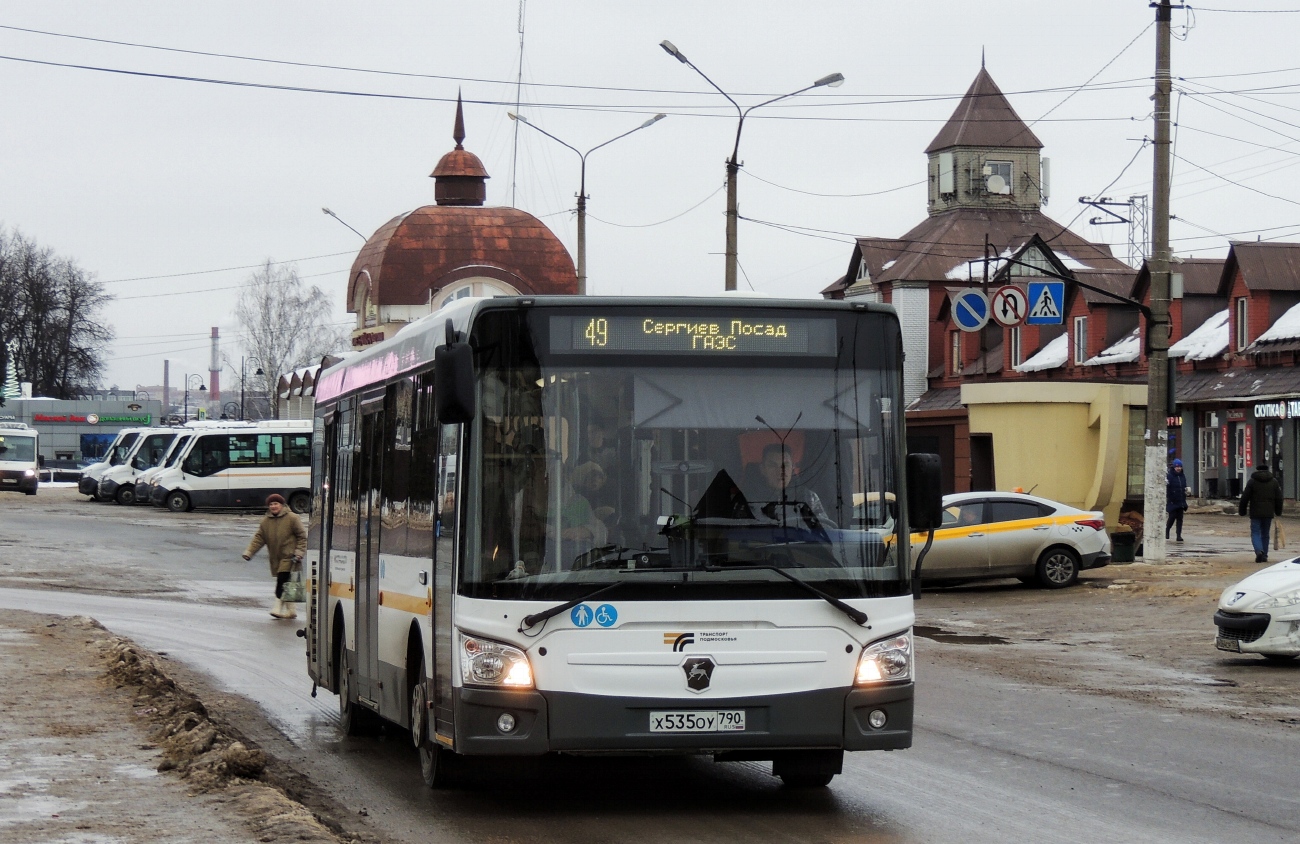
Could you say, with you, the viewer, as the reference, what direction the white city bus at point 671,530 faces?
facing the viewer

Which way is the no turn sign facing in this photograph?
toward the camera

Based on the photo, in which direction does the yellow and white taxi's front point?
to the viewer's left

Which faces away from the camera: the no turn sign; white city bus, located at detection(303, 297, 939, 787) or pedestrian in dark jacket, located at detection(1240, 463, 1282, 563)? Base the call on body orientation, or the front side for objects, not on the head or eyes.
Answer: the pedestrian in dark jacket

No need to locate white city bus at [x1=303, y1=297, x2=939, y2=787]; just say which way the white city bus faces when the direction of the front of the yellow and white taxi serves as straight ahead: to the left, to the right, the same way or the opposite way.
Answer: to the left

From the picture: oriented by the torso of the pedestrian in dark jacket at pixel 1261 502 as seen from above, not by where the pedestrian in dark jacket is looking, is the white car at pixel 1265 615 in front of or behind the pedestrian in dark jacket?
behind

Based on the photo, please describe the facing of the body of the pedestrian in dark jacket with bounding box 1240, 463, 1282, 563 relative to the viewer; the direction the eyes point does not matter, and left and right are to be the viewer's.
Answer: facing away from the viewer

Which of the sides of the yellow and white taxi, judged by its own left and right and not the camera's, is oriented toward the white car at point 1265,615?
left

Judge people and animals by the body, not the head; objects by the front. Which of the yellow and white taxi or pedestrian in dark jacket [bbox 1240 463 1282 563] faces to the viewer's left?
the yellow and white taxi

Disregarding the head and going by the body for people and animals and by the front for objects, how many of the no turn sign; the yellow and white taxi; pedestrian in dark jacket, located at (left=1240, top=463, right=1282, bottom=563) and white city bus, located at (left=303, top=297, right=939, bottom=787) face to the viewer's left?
1

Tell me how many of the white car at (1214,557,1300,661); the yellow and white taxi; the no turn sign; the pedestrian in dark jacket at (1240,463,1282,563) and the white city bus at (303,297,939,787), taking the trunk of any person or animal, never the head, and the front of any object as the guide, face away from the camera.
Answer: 1
